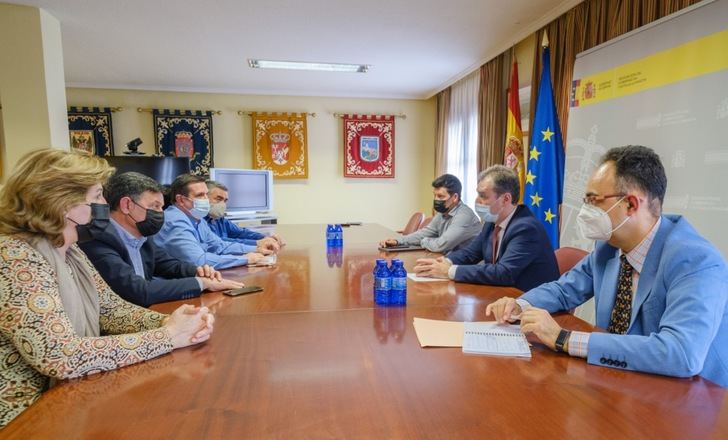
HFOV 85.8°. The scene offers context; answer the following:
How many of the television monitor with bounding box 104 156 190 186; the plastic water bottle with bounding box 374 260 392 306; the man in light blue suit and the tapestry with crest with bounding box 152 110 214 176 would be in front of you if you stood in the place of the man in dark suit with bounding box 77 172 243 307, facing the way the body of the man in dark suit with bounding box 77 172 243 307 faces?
2

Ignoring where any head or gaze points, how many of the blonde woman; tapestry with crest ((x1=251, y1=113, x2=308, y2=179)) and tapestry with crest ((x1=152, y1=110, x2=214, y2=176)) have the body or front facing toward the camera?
2

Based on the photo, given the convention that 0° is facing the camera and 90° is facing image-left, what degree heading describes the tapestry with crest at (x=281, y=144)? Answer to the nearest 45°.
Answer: approximately 0°

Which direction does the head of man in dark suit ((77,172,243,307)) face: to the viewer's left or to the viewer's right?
to the viewer's right

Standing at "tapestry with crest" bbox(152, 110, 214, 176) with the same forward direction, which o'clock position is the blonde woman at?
The blonde woman is roughly at 12 o'clock from the tapestry with crest.

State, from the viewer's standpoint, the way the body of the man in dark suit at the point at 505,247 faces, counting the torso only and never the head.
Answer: to the viewer's left

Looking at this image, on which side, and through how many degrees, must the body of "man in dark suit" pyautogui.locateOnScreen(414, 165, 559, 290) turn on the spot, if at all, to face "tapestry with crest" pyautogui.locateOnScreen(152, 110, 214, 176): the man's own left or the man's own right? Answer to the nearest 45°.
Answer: approximately 45° to the man's own right

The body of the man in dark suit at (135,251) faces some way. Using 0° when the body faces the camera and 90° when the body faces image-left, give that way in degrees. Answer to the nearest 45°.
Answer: approximately 315°

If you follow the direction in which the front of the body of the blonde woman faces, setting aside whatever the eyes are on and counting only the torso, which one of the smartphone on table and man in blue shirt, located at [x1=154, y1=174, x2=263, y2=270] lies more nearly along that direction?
the smartphone on table

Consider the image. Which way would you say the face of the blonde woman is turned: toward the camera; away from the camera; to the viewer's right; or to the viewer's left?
to the viewer's right

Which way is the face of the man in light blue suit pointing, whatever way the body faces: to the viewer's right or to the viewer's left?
to the viewer's left
